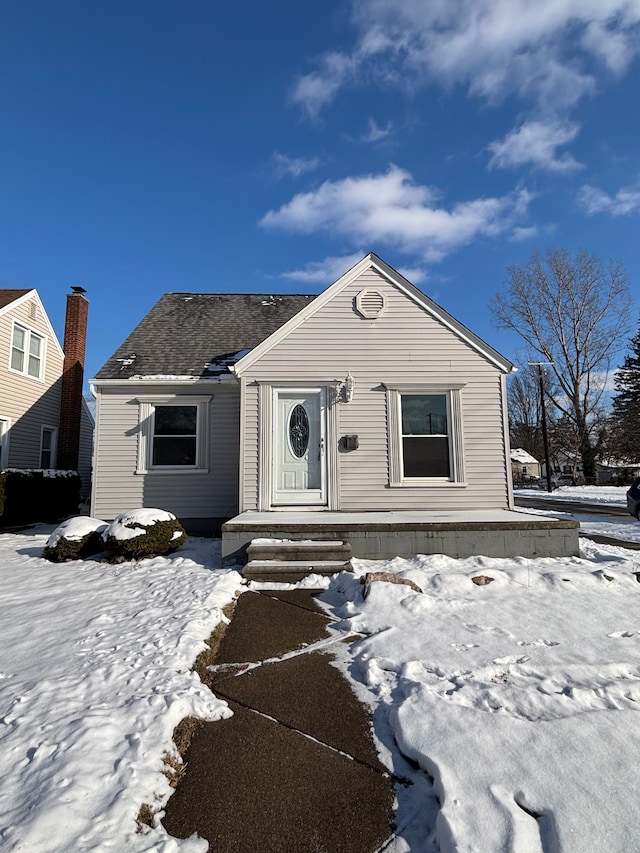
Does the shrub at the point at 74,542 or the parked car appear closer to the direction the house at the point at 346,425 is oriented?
the shrub

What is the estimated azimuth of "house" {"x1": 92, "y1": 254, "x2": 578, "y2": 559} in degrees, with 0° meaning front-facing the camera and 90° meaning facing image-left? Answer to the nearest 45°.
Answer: approximately 0°

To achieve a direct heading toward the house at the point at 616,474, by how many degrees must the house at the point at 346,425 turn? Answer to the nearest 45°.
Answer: approximately 135° to its left

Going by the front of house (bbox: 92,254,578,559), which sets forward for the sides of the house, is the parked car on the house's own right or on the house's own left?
on the house's own left

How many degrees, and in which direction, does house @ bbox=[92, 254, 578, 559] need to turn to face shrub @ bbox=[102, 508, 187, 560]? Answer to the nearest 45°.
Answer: approximately 45° to its right

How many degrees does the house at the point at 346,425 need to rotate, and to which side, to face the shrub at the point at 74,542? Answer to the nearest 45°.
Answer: approximately 90° to its right

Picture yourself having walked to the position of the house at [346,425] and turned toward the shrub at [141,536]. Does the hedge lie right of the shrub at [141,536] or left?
right

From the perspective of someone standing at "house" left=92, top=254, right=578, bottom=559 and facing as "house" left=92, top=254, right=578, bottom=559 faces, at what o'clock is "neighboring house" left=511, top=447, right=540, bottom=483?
The neighboring house is roughly at 7 o'clock from the house.

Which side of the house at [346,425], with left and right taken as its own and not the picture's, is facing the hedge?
right

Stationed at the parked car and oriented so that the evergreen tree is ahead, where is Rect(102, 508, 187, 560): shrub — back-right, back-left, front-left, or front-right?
back-left

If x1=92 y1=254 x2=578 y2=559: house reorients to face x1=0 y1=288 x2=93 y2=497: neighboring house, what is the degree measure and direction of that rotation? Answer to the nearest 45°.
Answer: approximately 135° to its right

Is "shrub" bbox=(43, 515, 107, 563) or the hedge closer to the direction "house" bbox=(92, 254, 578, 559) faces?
the shrub

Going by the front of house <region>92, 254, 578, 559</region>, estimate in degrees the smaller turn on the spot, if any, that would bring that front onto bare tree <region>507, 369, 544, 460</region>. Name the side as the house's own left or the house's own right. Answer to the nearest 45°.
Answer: approximately 135° to the house's own left

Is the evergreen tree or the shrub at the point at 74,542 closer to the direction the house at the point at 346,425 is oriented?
the shrub
